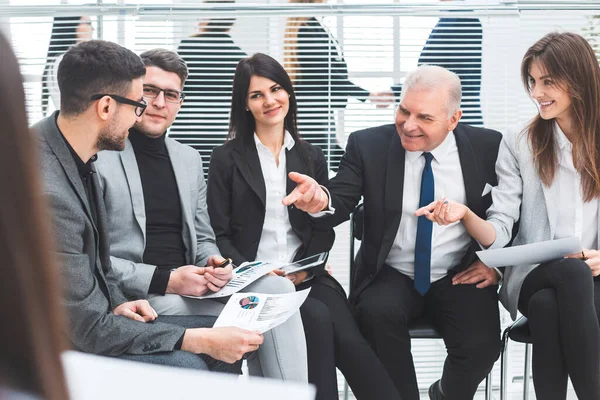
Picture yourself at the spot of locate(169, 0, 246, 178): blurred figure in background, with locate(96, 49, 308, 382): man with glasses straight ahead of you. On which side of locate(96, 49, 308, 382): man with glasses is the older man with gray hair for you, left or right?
left

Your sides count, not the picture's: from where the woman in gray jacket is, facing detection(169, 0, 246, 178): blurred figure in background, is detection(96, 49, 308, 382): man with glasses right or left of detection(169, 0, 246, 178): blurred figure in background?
left

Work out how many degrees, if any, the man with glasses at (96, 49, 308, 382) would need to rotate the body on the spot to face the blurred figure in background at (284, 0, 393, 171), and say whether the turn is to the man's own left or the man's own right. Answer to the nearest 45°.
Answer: approximately 90° to the man's own left

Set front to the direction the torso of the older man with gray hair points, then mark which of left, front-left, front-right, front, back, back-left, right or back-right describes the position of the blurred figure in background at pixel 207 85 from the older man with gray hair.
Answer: back-right

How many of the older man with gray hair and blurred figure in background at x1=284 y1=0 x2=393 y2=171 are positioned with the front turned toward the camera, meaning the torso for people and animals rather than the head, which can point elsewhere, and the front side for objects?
1

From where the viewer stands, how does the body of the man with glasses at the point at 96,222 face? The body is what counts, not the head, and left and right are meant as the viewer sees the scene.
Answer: facing to the right of the viewer

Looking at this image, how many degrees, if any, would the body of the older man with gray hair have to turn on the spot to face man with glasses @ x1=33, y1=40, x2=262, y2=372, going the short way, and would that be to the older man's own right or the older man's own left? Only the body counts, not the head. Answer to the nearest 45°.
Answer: approximately 45° to the older man's own right

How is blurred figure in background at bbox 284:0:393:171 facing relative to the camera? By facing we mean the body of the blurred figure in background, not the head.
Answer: to the viewer's right
